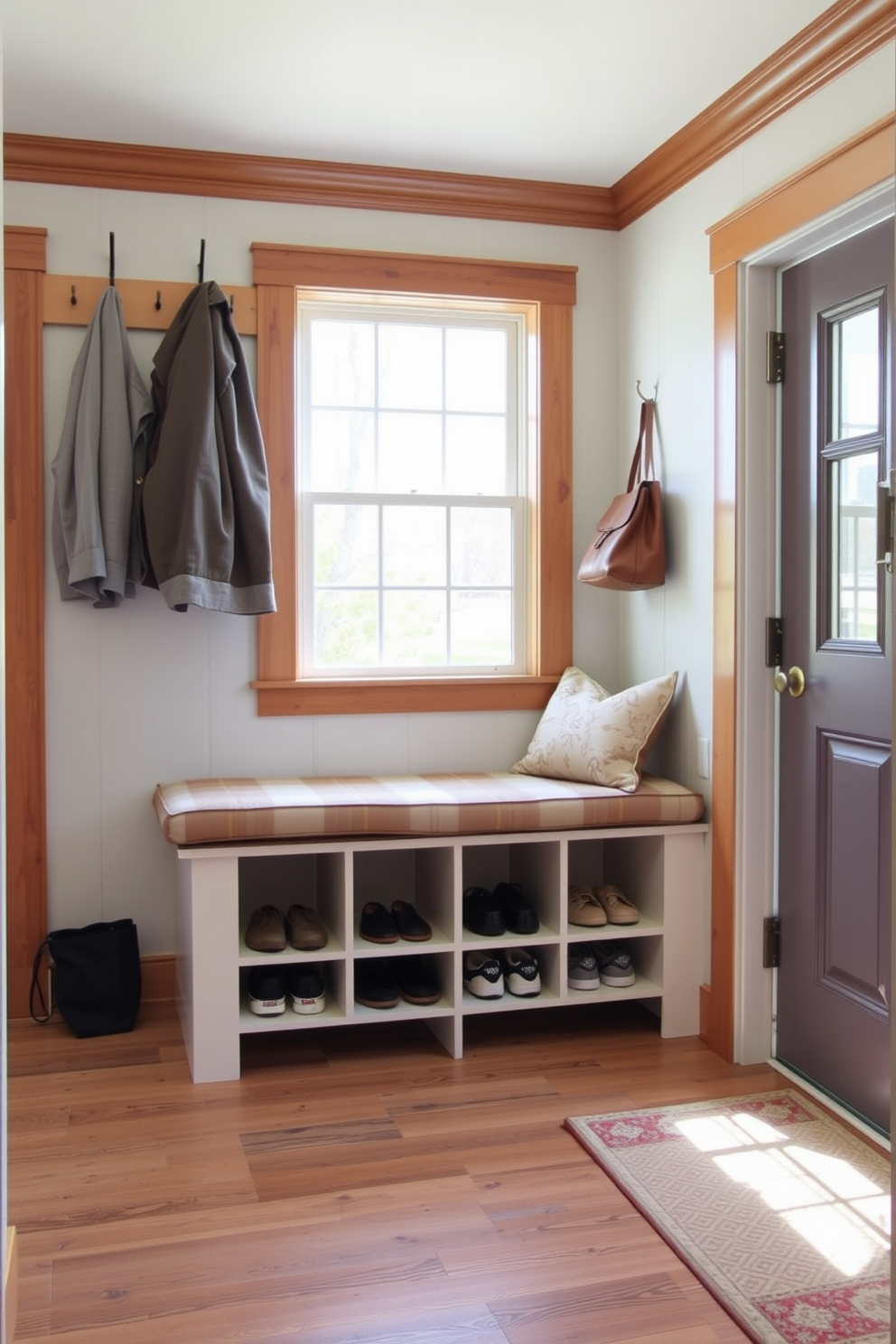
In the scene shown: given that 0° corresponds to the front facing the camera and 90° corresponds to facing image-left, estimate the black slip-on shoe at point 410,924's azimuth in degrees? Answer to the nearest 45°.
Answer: approximately 315°

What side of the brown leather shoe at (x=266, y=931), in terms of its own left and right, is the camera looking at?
front

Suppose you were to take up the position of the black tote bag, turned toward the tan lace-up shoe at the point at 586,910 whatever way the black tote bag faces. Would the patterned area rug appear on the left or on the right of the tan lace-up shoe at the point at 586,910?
right

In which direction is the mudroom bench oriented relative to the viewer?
toward the camera

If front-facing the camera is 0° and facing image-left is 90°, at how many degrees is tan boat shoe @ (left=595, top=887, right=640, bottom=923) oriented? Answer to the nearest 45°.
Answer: approximately 315°

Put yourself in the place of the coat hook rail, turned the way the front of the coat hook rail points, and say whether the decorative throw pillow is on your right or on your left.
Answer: on your left

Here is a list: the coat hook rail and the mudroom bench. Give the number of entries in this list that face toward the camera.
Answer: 2

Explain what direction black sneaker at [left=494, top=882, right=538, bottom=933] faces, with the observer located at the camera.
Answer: facing the viewer and to the right of the viewer
